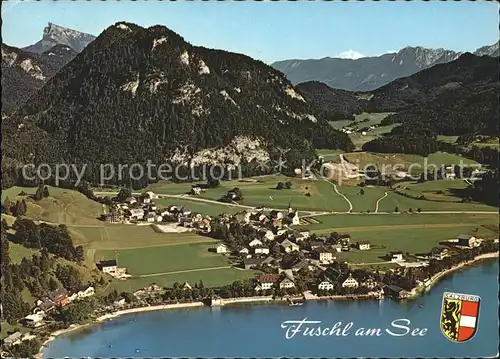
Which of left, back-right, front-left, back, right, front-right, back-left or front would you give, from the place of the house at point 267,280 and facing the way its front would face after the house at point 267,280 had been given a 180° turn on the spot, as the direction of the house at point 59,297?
left

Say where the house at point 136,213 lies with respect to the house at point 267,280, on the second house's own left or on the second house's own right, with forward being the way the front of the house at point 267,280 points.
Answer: on the second house's own right

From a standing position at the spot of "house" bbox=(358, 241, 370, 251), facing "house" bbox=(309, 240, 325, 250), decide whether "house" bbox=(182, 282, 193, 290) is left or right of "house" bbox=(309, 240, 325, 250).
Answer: left

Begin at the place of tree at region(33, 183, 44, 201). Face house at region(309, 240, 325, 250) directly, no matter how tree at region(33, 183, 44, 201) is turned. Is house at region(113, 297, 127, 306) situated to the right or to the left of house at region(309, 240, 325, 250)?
right

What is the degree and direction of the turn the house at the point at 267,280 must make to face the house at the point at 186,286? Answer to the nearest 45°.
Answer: approximately 90° to its right

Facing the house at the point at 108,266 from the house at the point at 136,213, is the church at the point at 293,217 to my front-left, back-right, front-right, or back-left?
back-left

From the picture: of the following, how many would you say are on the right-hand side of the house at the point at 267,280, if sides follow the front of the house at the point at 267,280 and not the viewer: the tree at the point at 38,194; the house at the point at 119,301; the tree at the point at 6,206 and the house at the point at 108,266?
4

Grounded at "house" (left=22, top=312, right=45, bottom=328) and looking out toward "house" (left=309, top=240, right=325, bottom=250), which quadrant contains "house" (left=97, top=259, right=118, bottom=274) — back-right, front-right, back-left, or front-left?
front-left

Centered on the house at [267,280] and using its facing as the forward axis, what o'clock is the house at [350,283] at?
the house at [350,283] is roughly at 9 o'clock from the house at [267,280].

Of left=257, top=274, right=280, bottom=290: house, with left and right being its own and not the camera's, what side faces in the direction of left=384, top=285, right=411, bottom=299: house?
left

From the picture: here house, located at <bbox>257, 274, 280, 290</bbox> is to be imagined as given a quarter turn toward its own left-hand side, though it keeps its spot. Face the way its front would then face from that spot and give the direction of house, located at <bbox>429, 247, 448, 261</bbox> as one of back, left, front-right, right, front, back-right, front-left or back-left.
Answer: front

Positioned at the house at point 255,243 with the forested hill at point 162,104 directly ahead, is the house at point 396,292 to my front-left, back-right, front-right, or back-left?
back-right

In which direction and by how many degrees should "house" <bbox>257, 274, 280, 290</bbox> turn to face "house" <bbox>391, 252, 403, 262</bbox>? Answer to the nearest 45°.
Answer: approximately 90° to its left

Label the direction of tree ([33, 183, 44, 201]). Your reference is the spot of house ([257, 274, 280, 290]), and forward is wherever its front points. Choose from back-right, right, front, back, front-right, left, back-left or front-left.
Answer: right

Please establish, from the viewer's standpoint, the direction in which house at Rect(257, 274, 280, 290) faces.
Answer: facing the viewer

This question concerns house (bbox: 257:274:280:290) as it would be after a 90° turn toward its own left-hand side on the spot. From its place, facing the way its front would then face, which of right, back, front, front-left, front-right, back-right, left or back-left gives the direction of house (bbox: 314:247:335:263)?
front-left

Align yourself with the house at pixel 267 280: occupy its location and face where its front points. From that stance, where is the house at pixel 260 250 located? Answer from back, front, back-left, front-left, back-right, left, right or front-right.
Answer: back
